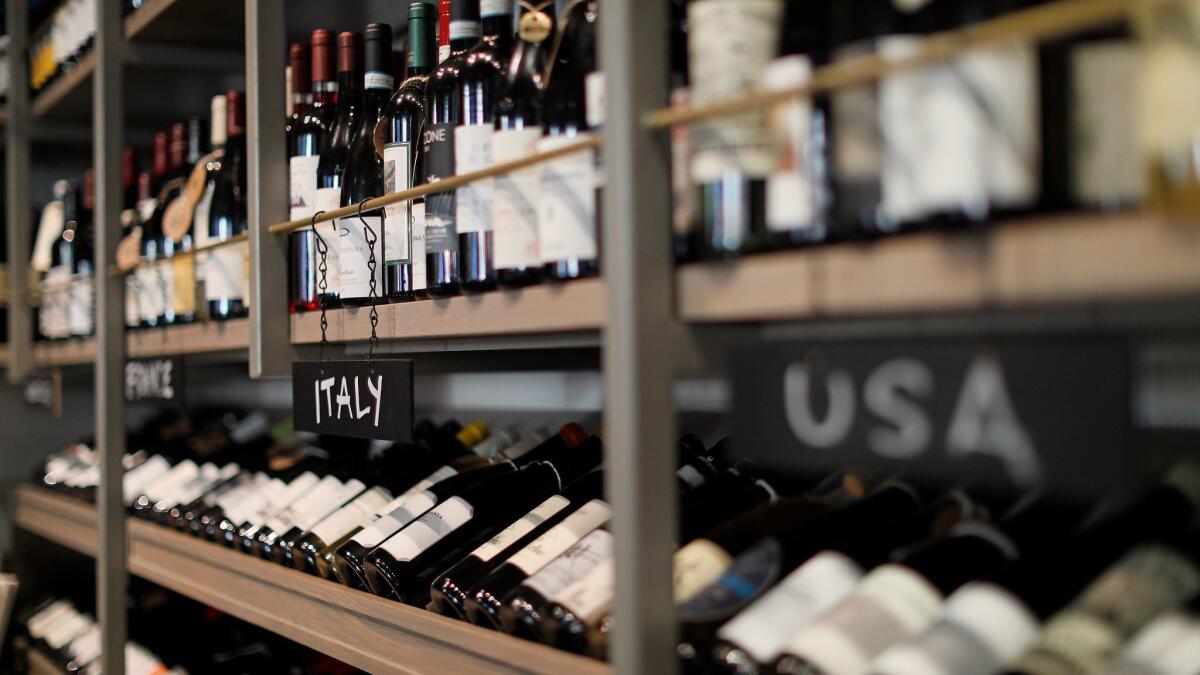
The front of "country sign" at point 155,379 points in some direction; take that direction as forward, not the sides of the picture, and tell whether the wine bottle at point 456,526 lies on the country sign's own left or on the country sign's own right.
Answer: on the country sign's own left

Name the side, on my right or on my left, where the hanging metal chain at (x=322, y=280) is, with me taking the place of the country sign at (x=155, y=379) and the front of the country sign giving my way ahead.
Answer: on my left

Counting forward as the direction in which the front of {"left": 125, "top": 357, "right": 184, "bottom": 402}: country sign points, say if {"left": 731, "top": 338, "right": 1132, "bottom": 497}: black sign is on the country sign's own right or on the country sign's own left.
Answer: on the country sign's own left

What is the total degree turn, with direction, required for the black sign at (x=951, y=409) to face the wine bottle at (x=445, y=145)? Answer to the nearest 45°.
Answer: approximately 90° to its right
